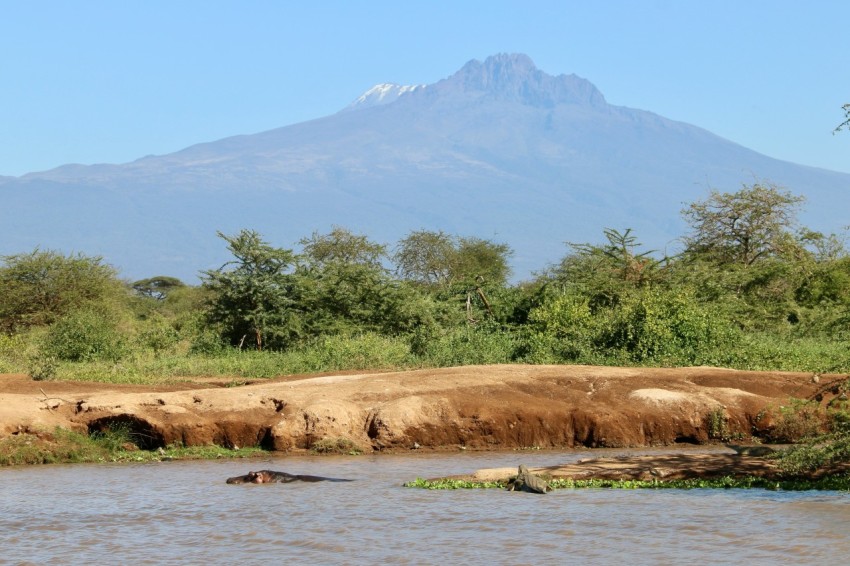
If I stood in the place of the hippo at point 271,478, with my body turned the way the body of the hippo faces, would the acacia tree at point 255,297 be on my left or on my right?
on my right

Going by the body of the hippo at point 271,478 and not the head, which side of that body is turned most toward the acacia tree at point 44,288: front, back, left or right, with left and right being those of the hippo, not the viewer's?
right

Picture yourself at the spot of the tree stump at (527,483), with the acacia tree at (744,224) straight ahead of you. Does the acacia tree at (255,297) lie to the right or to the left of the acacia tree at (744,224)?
left

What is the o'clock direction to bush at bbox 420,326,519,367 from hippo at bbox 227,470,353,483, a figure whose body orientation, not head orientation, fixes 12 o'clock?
The bush is roughly at 4 o'clock from the hippo.

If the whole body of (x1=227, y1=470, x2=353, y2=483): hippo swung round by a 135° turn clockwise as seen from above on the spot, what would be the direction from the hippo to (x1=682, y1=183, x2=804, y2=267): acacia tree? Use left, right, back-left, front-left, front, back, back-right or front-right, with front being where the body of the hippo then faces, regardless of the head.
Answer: front

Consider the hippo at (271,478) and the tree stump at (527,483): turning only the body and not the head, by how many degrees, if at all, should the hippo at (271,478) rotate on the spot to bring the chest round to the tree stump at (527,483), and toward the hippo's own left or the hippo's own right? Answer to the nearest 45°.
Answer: approximately 135° to the hippo's own left

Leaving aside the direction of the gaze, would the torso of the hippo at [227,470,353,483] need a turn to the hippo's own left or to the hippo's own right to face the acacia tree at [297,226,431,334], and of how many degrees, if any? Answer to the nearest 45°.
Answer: approximately 90° to the hippo's own right

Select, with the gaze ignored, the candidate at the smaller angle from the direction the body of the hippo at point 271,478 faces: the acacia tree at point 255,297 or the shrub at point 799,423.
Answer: the acacia tree

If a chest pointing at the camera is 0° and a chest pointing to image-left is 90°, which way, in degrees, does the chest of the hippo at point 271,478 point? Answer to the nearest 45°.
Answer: approximately 90°

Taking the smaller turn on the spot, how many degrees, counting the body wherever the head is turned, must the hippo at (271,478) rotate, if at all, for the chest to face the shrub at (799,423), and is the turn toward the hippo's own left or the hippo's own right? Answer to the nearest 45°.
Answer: approximately 180°
